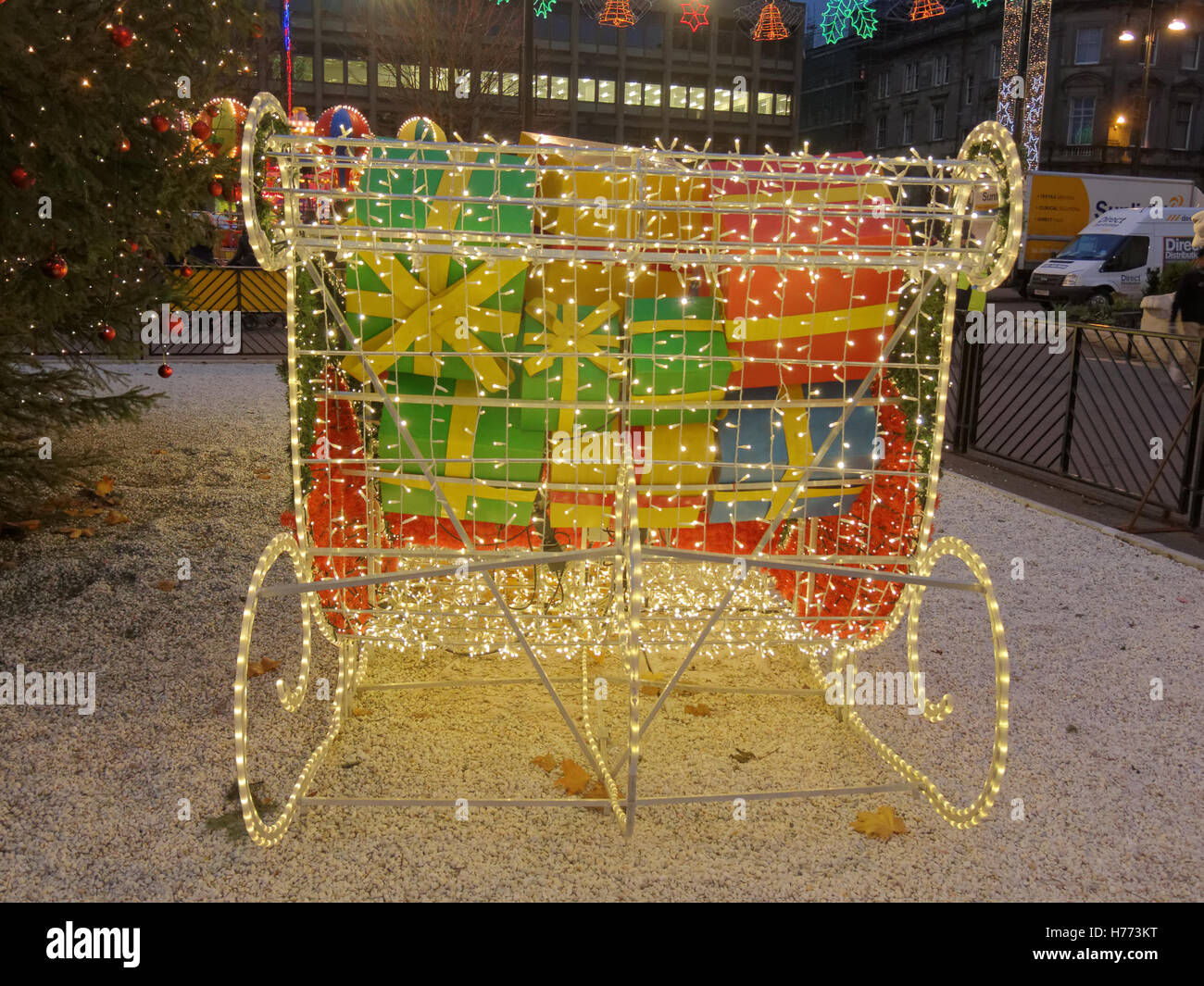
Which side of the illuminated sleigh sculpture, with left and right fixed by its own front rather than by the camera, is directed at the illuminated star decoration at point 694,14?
back

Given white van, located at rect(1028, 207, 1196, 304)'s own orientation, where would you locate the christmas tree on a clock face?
The christmas tree is roughly at 11 o'clock from the white van.

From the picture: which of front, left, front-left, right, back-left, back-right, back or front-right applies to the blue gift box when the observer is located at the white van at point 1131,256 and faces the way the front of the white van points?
front-left

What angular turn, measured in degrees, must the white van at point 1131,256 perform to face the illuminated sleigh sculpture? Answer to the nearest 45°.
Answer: approximately 45° to its left

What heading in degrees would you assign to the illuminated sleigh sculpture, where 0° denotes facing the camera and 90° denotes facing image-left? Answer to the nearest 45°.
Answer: approximately 0°

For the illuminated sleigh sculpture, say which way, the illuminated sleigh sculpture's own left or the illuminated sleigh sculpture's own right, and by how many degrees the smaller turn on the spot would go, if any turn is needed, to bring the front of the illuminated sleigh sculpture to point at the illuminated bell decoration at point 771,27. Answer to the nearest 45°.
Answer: approximately 180°

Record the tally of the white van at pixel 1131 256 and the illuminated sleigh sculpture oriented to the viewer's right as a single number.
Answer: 0
